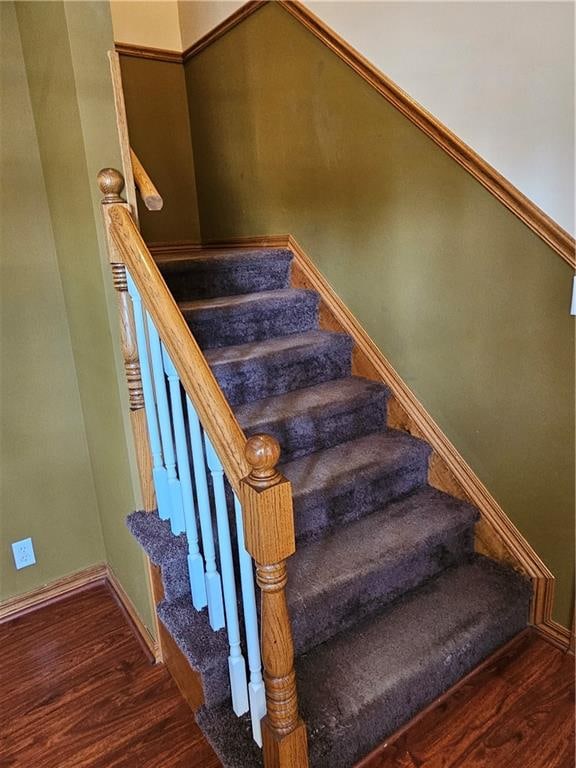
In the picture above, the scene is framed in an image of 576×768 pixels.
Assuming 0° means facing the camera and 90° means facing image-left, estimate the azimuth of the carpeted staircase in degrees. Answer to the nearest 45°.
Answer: approximately 315°

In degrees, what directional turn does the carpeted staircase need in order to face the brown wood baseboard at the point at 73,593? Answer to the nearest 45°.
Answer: approximately 135° to its right

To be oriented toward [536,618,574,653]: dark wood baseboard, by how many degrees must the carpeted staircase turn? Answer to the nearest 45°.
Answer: approximately 45° to its left

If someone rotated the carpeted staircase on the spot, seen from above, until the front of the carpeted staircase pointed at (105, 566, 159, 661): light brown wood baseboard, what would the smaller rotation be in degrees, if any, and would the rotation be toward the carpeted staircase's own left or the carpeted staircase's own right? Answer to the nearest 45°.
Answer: approximately 135° to the carpeted staircase's own right
